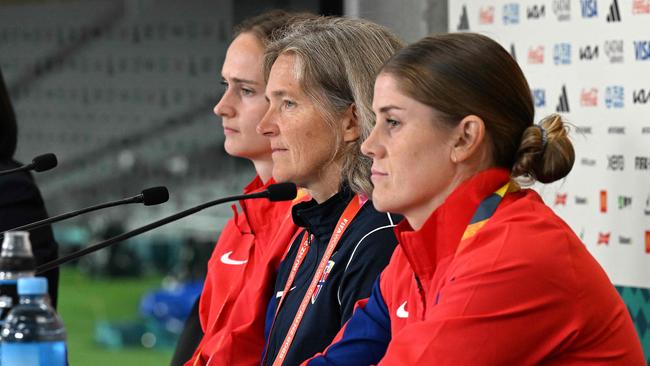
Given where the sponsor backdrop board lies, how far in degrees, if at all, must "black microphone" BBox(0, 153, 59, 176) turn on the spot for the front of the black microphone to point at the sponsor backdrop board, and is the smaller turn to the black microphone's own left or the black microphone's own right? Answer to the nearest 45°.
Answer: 0° — it already faces it

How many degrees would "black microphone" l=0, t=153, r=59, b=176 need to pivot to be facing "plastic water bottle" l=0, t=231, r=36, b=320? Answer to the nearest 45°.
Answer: approximately 90° to its right

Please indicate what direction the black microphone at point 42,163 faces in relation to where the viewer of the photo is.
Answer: facing to the right of the viewer

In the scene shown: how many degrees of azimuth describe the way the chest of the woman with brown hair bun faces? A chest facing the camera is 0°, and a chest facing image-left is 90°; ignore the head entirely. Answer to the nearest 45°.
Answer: approximately 90°

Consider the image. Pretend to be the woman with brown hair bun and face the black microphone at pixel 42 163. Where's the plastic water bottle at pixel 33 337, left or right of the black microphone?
left

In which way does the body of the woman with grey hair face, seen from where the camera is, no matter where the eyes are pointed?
to the viewer's left

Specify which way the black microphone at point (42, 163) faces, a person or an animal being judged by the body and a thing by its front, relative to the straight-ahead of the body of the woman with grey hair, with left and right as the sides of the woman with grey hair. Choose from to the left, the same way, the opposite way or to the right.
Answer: the opposite way

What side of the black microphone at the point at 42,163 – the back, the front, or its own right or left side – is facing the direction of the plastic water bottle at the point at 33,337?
right
